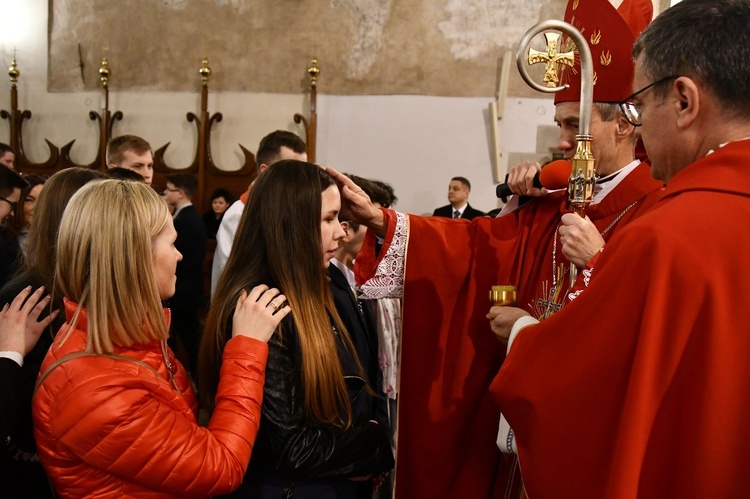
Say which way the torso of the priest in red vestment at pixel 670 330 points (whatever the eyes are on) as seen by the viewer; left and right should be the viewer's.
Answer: facing away from the viewer and to the left of the viewer

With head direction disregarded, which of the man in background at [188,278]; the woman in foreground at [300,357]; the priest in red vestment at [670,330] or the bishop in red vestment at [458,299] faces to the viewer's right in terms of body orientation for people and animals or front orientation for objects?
the woman in foreground

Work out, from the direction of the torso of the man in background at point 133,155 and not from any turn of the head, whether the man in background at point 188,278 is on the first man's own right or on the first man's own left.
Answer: on the first man's own left

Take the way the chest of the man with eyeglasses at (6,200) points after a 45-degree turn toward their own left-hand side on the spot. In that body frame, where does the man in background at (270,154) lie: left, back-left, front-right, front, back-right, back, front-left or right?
front

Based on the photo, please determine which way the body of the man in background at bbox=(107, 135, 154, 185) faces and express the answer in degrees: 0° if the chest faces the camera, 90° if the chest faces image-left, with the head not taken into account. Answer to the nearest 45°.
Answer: approximately 315°

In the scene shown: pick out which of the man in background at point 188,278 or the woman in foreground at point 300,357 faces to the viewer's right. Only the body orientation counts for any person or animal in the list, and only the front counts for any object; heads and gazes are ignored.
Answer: the woman in foreground

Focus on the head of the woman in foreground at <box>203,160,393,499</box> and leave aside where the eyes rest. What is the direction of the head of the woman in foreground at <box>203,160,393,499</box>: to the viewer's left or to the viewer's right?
to the viewer's right

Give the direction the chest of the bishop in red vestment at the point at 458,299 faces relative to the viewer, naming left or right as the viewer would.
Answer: facing the viewer and to the left of the viewer

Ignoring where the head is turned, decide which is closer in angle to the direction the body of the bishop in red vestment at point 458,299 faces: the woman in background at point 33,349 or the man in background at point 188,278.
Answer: the woman in background

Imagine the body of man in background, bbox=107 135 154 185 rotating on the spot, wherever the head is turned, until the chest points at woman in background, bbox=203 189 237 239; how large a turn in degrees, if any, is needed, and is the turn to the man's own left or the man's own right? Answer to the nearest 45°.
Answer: approximately 135° to the man's own left

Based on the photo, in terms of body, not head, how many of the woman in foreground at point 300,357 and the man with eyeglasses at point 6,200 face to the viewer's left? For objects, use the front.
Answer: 0

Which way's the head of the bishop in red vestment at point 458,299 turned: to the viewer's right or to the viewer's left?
to the viewer's left

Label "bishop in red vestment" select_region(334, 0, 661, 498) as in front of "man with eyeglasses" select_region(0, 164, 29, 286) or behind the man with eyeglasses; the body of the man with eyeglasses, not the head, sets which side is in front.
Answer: in front

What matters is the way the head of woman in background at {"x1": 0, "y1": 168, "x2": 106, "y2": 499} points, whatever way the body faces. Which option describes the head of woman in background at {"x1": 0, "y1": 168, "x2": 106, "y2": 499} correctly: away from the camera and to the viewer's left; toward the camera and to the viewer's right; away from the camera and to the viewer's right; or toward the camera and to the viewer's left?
away from the camera and to the viewer's right
